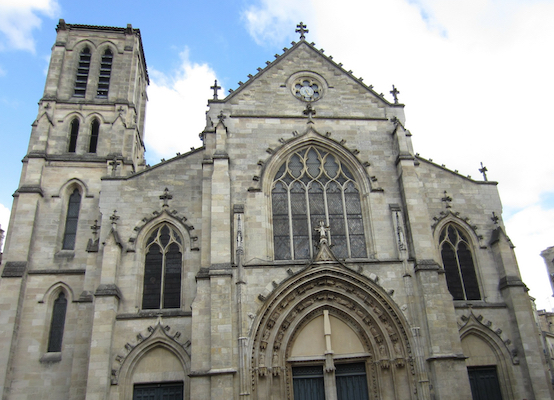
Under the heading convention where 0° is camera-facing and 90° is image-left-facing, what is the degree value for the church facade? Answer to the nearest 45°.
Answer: approximately 0°
